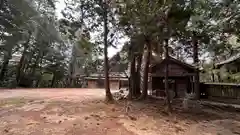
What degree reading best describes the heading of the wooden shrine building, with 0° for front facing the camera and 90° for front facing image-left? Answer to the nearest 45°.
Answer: approximately 0°

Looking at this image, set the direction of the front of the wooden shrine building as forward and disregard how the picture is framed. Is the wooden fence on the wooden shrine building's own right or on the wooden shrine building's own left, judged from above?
on the wooden shrine building's own left
